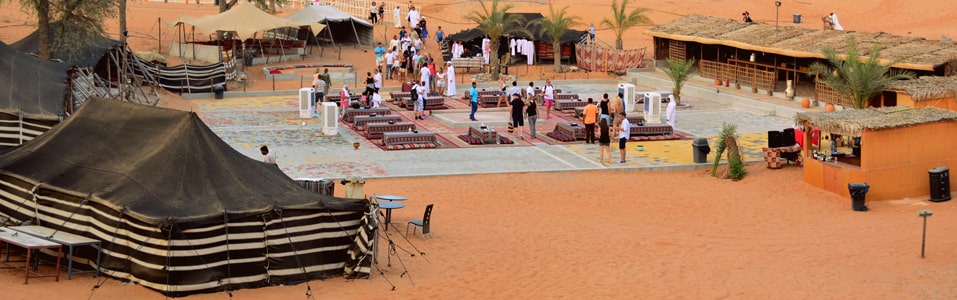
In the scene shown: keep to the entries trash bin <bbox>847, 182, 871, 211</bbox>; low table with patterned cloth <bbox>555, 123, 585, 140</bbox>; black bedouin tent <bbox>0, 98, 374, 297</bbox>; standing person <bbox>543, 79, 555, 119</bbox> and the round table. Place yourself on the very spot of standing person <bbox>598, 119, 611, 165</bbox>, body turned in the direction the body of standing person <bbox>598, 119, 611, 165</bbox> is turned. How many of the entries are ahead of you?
2

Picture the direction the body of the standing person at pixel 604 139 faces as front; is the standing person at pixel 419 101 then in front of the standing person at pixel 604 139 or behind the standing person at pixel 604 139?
in front

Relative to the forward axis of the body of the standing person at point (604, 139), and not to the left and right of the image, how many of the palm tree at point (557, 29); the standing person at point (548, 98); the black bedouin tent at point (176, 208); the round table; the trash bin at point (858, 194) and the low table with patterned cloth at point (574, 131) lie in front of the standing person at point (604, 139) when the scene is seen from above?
3

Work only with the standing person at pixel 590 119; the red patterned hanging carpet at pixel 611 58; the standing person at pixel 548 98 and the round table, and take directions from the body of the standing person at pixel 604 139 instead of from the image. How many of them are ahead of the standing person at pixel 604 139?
3

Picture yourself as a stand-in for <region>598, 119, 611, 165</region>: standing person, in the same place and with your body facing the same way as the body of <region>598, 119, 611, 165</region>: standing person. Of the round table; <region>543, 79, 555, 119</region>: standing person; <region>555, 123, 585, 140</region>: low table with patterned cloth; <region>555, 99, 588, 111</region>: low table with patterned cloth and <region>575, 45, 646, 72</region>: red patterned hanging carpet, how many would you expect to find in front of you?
4

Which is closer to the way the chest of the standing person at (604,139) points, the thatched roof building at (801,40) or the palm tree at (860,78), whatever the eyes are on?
the thatched roof building

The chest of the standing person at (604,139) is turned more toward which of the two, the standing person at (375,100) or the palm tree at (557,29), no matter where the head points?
the palm tree

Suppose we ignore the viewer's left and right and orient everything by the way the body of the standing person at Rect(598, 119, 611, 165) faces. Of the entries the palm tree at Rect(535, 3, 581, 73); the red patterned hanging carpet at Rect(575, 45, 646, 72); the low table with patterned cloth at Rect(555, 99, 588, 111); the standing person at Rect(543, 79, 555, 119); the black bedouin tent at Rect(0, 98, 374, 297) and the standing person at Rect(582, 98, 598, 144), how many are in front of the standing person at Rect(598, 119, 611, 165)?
5

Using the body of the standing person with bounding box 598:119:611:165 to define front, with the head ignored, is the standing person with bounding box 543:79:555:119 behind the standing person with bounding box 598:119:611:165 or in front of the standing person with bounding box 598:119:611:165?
in front

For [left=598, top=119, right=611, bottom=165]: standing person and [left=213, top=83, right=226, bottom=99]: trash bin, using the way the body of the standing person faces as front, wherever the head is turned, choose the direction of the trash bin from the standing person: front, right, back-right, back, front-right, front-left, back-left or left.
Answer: front-left

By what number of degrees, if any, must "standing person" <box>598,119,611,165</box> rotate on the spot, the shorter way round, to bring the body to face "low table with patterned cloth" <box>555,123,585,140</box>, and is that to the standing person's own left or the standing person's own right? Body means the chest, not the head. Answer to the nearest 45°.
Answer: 0° — they already face it

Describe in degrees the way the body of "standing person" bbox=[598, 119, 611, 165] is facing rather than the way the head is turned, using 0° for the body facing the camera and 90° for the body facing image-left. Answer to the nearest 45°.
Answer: approximately 180°

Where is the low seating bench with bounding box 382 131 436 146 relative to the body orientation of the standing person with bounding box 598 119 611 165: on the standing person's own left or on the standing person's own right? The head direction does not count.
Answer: on the standing person's own left

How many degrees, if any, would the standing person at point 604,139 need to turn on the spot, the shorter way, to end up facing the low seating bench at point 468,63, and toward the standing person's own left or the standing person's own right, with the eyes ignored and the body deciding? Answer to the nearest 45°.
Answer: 0° — they already face it

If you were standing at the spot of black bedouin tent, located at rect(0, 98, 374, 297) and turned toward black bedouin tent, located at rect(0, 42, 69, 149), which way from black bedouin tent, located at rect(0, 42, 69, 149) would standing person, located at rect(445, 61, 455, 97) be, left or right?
right

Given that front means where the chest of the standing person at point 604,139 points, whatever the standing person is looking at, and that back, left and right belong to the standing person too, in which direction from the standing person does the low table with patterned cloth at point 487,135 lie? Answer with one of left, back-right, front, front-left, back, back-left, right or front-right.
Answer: front-left

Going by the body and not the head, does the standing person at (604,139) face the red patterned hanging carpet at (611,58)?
yes
